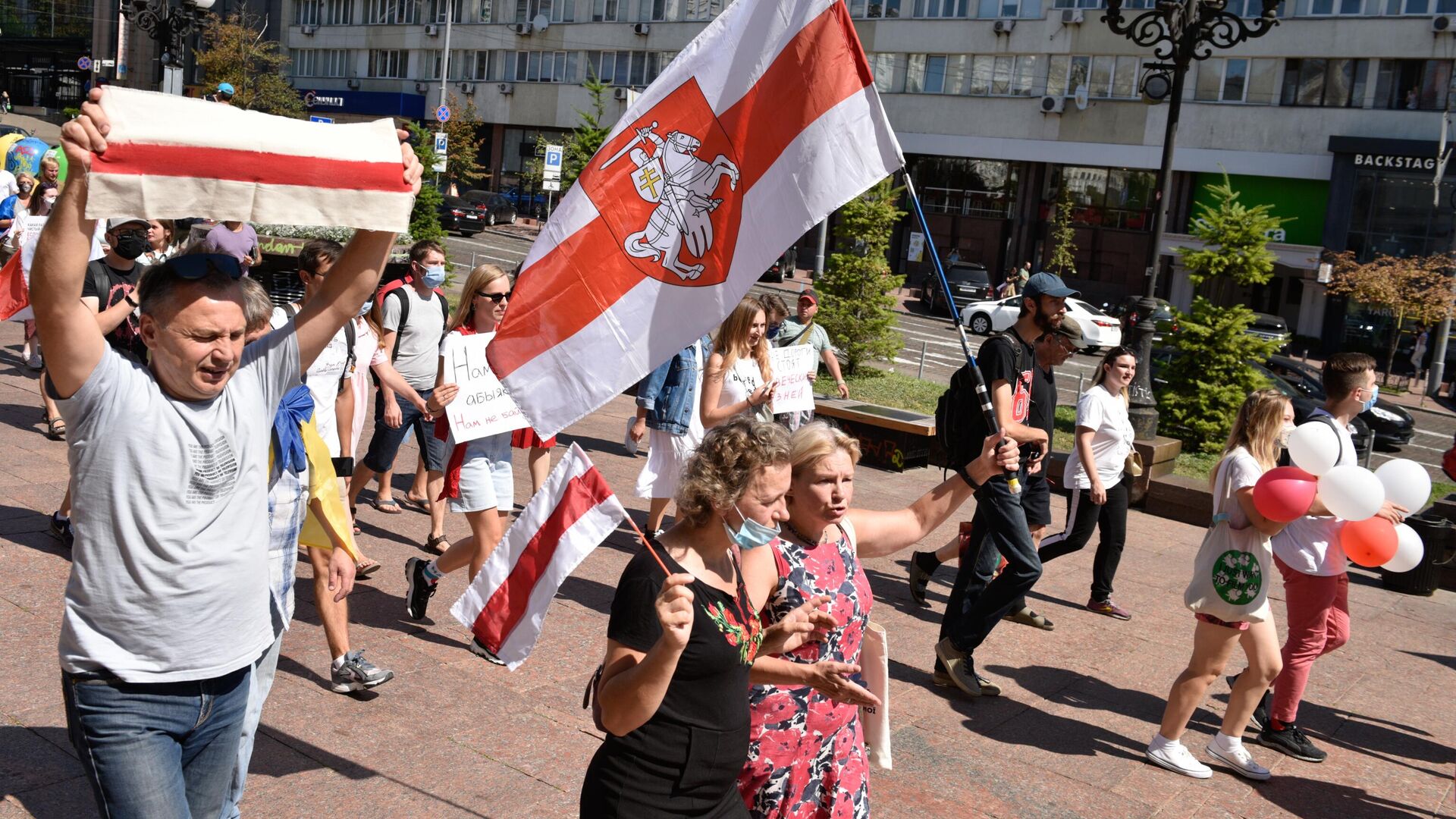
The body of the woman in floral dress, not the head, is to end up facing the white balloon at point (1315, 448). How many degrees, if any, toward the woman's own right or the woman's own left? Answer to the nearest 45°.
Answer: approximately 90° to the woman's own left

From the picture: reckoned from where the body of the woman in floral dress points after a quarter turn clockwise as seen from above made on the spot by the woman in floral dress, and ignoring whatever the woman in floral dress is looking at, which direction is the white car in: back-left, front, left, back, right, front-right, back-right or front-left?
back-right

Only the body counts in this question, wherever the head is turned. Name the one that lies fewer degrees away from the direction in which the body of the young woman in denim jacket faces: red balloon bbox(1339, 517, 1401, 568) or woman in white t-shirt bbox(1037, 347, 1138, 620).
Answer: the red balloon

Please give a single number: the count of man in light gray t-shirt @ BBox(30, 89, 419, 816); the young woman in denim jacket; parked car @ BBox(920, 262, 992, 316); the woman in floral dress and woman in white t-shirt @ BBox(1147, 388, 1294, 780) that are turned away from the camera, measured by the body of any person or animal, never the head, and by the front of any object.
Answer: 1

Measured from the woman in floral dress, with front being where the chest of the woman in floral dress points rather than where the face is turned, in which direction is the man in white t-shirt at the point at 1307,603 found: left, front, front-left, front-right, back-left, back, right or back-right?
left

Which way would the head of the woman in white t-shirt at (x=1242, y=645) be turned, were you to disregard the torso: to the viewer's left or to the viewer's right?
to the viewer's right
